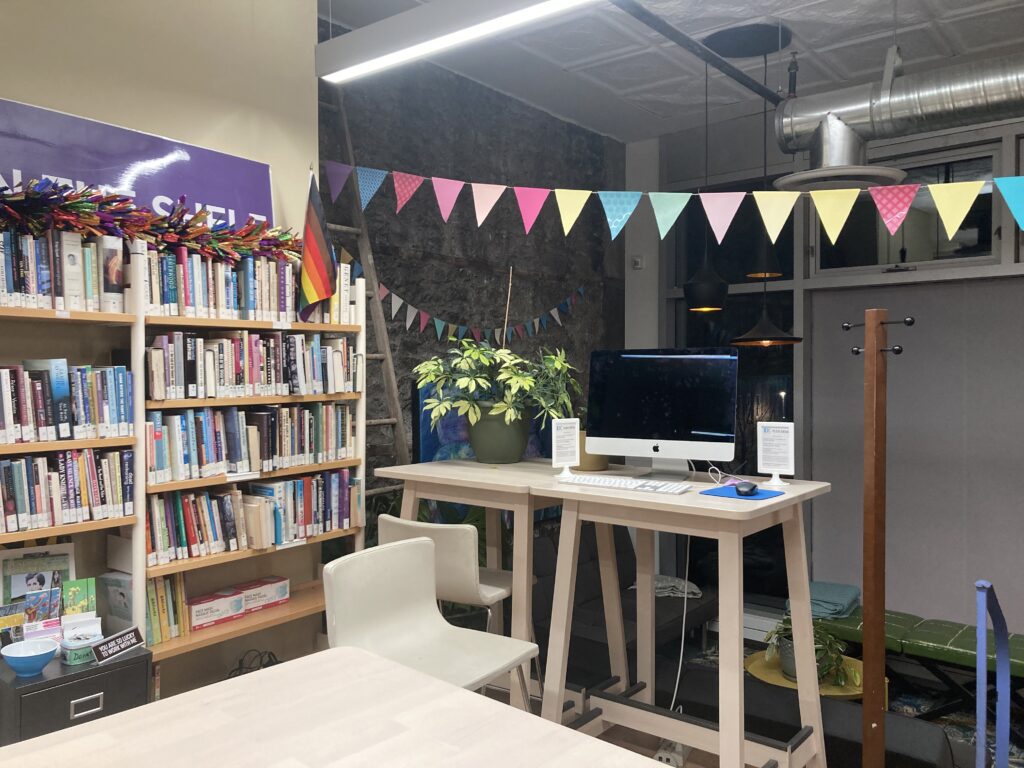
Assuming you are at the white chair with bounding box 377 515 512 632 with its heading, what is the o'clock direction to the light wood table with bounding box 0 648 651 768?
The light wood table is roughly at 5 o'clock from the white chair.

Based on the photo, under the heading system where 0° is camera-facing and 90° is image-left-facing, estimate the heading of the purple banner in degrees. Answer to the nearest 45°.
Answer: approximately 315°

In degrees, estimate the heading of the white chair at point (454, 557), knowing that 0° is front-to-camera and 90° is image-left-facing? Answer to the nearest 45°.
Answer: approximately 225°

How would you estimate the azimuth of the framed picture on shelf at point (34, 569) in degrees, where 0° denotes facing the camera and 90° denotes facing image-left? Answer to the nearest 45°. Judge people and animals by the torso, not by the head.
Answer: approximately 315°

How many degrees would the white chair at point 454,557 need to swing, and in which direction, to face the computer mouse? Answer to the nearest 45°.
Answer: approximately 45° to its right

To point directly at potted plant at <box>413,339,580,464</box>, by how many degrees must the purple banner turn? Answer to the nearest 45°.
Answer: approximately 45° to its left

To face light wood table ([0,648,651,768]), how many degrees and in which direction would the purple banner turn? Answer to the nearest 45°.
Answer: approximately 45° to its right
